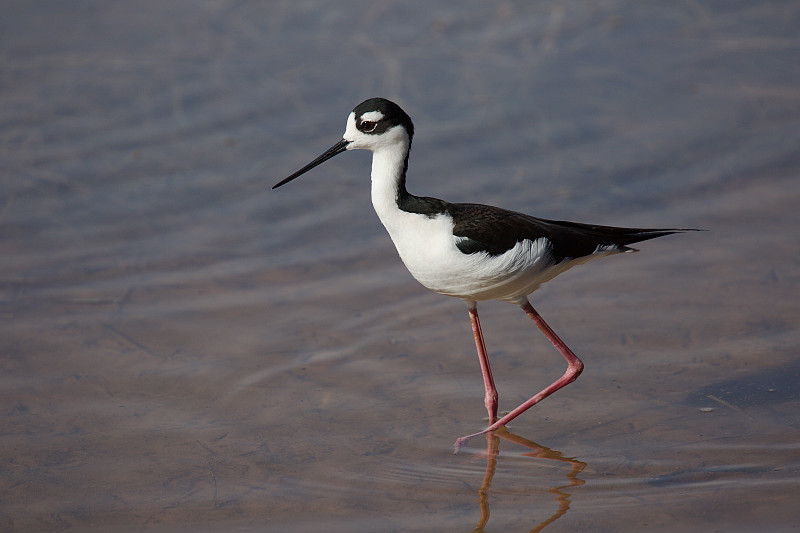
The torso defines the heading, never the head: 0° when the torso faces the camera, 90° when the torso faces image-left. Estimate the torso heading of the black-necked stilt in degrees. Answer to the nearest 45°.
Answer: approximately 90°
